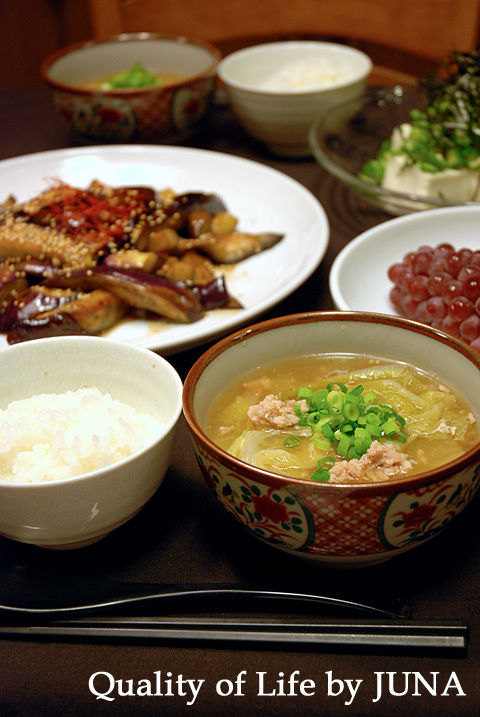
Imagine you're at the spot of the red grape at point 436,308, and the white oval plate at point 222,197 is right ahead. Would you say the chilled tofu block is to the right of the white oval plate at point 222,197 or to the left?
right

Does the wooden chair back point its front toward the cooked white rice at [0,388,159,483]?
yes

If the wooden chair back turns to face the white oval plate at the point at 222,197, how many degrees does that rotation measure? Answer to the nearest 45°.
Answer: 0° — it already faces it

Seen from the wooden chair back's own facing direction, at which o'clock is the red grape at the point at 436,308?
The red grape is roughly at 12 o'clock from the wooden chair back.

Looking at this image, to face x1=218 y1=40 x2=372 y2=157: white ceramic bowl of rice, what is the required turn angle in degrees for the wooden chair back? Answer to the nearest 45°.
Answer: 0° — it already faces it

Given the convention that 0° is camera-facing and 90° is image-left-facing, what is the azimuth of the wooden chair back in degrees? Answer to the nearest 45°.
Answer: approximately 0°
